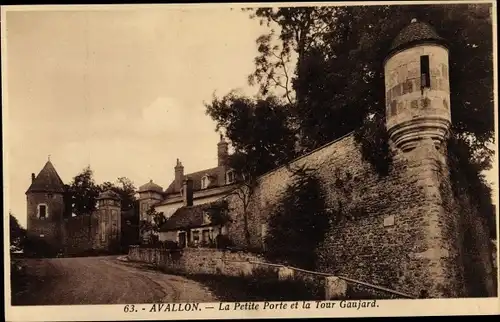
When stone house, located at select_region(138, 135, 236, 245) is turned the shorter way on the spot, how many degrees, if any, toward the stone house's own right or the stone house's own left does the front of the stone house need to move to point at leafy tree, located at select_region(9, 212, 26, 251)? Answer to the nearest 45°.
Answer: approximately 45° to the stone house's own right

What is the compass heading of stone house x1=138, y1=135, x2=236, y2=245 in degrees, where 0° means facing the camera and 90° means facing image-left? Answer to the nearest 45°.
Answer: approximately 45°

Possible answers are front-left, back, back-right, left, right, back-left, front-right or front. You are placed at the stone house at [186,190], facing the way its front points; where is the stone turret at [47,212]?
front-right

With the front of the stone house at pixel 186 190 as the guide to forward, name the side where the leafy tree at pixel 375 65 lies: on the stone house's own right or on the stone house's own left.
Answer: on the stone house's own left
